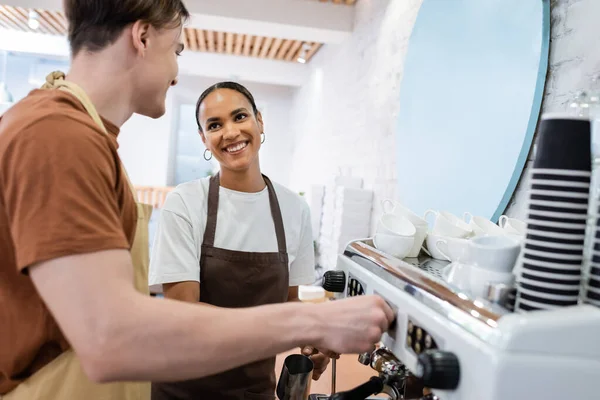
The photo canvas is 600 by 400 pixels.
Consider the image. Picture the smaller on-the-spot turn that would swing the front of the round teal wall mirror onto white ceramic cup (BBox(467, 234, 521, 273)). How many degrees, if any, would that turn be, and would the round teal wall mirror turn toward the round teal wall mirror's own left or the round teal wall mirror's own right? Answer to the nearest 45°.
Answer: approximately 45° to the round teal wall mirror's own left

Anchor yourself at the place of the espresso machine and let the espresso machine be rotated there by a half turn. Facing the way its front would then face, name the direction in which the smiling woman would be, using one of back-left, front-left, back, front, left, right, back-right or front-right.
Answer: left

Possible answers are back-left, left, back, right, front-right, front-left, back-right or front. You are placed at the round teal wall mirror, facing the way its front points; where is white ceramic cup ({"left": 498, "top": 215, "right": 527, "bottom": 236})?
front-left

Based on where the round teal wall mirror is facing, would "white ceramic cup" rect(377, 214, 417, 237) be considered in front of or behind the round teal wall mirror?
in front

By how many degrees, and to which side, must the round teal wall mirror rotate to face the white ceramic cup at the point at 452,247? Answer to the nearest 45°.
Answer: approximately 45° to its left

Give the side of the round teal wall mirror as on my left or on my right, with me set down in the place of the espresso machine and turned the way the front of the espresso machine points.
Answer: on my right

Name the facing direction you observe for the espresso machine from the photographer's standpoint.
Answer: facing the viewer and to the left of the viewer

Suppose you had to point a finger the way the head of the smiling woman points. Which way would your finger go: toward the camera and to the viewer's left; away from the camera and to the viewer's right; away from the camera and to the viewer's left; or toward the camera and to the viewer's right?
toward the camera and to the viewer's left

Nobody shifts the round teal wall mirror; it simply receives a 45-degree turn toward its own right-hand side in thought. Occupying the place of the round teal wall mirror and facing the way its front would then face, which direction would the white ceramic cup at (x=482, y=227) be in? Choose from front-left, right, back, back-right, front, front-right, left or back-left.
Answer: left

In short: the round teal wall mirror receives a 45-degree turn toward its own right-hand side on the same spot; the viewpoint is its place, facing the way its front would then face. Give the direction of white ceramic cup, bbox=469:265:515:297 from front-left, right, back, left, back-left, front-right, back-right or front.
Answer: left
